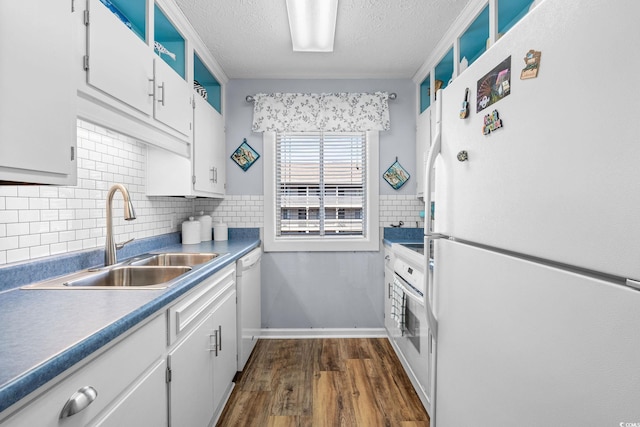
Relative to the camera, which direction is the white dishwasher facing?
to the viewer's right

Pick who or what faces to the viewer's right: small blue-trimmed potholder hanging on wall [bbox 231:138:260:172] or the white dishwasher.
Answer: the white dishwasher

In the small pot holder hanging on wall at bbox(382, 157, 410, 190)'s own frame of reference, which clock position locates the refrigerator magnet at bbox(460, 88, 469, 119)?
The refrigerator magnet is roughly at 12 o'clock from the small pot holder hanging on wall.

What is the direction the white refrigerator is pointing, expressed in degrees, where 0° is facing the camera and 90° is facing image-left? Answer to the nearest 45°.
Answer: approximately 45°

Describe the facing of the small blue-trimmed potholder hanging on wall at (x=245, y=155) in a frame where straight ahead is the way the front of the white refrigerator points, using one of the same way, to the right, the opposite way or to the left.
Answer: to the left

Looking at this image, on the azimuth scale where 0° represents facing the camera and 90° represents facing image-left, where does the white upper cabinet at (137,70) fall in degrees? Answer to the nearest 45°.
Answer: approximately 315°

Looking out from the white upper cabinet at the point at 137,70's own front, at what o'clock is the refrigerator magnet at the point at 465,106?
The refrigerator magnet is roughly at 12 o'clock from the white upper cabinet.

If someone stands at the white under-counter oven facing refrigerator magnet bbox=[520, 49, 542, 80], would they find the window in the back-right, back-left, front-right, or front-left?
back-right
